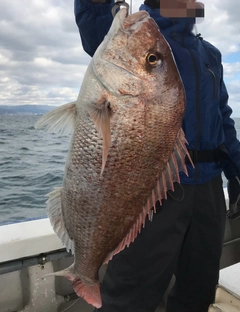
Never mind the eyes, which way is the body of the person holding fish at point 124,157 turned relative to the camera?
toward the camera
